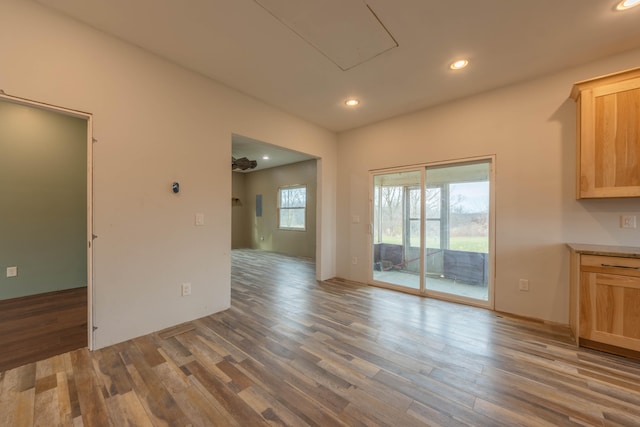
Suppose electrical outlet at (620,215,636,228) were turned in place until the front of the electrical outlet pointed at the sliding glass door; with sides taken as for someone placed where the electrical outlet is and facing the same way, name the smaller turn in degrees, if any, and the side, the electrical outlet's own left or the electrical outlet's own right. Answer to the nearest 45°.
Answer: approximately 90° to the electrical outlet's own right

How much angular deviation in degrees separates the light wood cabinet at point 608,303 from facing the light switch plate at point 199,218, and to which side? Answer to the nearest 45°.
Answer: approximately 45° to its right

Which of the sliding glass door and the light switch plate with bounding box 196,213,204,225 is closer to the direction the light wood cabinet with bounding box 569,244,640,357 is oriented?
the light switch plate

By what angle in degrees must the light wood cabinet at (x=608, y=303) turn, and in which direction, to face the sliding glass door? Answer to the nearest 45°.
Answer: approximately 90° to its right
